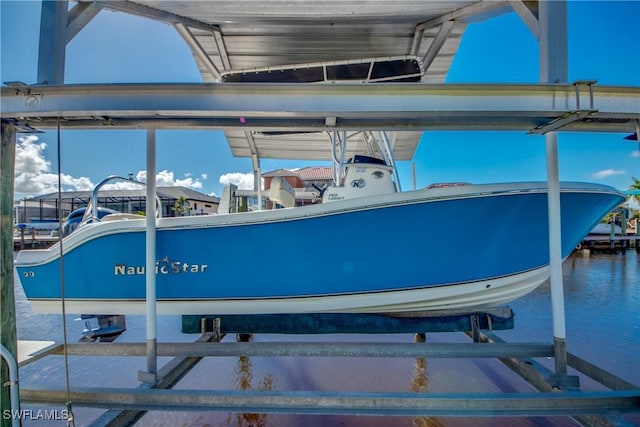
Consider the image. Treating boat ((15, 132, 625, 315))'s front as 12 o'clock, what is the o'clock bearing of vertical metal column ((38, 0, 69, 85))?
The vertical metal column is roughly at 5 o'clock from the boat.

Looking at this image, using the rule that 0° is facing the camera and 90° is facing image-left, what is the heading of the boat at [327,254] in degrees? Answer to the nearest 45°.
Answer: approximately 270°

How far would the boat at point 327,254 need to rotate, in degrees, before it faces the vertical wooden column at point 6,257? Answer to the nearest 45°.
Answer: approximately 135° to its right

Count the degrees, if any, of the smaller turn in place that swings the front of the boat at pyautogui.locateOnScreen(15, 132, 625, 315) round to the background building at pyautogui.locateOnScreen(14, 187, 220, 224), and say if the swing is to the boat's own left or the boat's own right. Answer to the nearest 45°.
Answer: approximately 135° to the boat's own left
